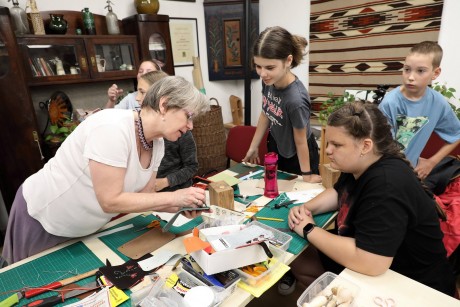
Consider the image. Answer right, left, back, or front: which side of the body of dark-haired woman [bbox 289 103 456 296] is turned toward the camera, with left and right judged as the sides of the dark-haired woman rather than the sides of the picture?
left

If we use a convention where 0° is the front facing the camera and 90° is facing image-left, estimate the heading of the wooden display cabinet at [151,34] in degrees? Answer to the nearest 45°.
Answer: approximately 0°

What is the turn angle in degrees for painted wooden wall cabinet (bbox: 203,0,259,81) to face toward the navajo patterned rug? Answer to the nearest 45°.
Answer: approximately 45° to its left

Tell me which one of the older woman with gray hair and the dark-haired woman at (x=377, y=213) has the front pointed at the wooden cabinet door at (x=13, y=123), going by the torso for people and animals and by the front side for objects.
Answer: the dark-haired woman

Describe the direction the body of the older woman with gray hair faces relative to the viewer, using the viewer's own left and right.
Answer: facing to the right of the viewer
